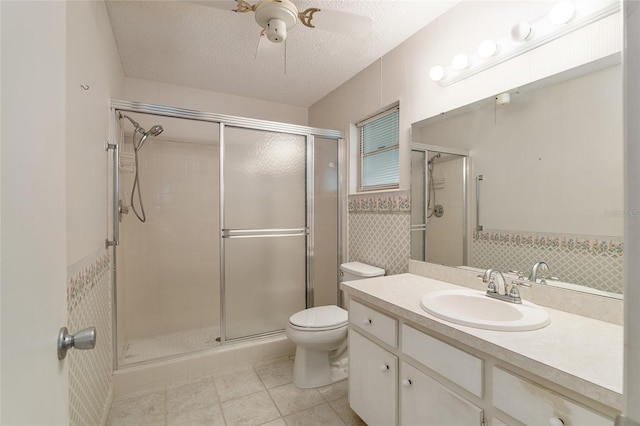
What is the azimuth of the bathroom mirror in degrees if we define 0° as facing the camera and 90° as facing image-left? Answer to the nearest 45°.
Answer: approximately 45°

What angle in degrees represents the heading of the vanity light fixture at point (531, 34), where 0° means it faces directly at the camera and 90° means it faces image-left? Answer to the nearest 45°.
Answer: approximately 45°

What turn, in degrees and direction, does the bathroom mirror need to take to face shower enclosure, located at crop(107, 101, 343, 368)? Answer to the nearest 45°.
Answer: approximately 45° to its right

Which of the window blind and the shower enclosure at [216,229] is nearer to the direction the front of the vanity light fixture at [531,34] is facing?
the shower enclosure

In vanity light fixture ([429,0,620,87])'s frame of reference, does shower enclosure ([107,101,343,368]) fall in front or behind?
in front

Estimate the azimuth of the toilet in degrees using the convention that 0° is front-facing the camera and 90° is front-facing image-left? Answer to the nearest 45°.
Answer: approximately 45°
